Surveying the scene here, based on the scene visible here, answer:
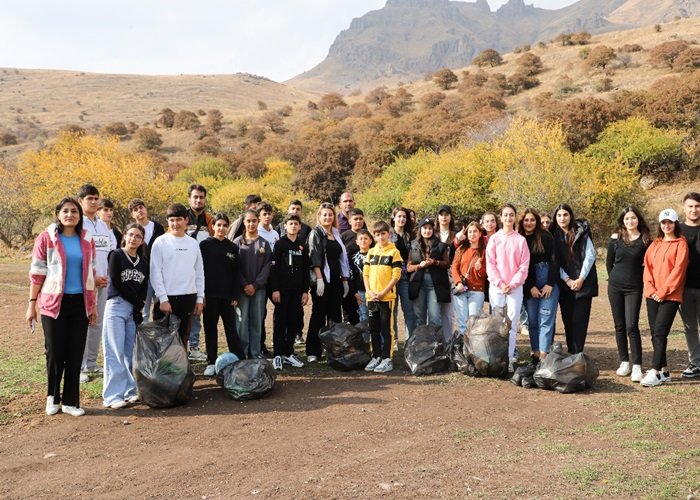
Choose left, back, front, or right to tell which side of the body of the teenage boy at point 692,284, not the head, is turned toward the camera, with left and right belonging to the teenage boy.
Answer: front

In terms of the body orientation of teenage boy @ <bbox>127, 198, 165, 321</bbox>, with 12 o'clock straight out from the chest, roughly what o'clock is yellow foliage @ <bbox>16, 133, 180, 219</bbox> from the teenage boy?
The yellow foliage is roughly at 6 o'clock from the teenage boy.

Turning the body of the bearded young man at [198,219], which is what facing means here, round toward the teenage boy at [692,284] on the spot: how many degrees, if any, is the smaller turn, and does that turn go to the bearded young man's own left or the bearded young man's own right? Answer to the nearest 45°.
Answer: approximately 45° to the bearded young man's own left

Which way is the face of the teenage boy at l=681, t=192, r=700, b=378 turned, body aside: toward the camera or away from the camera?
toward the camera

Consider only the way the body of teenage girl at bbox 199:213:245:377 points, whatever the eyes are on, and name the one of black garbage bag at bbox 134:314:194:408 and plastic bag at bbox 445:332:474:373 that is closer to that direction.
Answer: the black garbage bag

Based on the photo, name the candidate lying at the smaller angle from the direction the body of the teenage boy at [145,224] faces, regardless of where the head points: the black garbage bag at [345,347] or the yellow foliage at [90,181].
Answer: the black garbage bag

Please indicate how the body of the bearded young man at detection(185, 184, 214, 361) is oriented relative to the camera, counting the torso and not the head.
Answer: toward the camera

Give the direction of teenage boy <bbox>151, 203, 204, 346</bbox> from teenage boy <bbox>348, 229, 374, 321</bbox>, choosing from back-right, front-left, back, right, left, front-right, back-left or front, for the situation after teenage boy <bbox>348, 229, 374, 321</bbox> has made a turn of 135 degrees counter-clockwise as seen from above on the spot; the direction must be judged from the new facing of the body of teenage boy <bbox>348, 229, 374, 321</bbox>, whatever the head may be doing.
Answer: back

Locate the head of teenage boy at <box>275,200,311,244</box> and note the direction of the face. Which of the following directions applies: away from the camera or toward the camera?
toward the camera

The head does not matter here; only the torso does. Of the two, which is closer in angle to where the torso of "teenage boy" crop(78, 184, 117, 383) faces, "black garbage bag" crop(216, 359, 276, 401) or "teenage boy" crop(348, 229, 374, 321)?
the black garbage bag

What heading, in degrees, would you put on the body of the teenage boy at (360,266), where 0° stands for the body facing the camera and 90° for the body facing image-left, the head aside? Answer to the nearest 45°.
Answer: approximately 0°

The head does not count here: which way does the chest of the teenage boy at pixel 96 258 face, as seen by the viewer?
toward the camera

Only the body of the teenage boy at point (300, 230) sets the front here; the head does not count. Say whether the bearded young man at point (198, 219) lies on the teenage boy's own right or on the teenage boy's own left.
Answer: on the teenage boy's own right

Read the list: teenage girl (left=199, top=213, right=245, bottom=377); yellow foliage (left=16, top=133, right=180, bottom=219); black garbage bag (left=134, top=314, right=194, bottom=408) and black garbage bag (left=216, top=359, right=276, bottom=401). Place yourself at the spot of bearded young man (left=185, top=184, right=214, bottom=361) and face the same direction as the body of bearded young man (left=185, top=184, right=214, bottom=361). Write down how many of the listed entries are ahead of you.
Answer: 3
